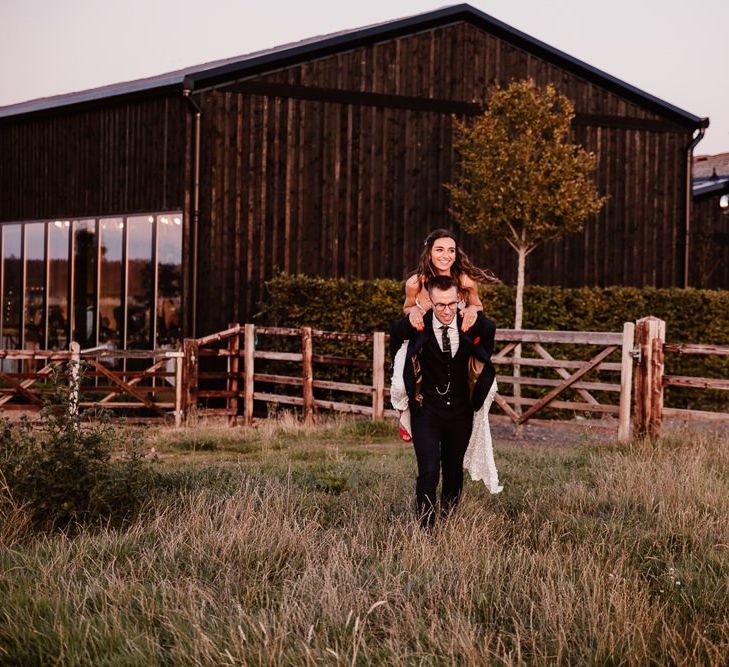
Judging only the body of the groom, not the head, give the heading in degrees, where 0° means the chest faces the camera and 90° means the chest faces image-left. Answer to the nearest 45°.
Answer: approximately 0°

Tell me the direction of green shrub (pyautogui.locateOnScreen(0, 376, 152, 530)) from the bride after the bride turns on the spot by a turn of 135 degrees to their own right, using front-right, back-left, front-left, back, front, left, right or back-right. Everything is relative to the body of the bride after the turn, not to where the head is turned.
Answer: front-left

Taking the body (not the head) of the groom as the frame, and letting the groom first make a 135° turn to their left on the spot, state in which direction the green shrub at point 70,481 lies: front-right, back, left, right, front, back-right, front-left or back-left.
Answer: back-left

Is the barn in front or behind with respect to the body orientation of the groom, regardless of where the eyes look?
behind

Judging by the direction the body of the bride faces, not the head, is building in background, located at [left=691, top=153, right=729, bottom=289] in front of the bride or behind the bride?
behind

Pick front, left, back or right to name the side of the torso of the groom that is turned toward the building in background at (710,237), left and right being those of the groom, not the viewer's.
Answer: back
